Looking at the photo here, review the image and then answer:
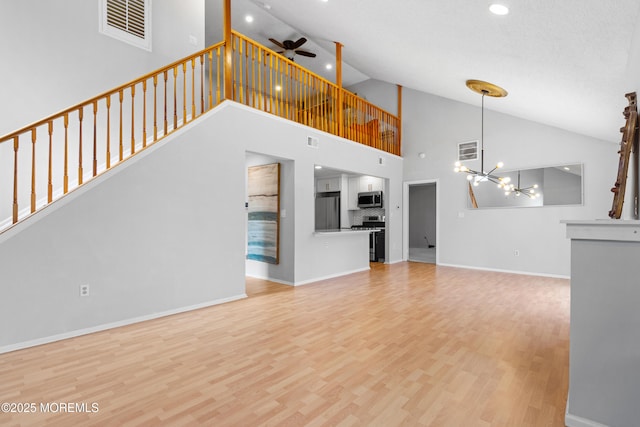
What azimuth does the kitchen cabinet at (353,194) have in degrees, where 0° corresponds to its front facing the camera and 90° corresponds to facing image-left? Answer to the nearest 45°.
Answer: approximately 315°

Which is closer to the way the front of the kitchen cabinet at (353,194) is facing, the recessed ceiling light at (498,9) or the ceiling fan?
the recessed ceiling light

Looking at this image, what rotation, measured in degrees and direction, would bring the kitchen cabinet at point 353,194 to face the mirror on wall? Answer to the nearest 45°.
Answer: approximately 90° to its left

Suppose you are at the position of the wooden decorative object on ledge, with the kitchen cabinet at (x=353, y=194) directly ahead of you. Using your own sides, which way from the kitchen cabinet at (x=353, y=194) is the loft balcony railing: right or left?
left

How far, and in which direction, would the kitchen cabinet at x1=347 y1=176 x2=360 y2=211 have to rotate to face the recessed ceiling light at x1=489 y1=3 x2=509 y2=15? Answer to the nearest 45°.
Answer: approximately 45° to its left
